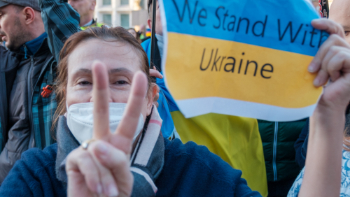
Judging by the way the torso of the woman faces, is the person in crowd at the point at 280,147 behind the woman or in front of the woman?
behind

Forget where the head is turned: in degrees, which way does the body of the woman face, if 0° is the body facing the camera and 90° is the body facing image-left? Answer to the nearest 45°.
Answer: approximately 0°

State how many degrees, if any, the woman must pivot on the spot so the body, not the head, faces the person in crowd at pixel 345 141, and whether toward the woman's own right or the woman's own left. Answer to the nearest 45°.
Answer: approximately 135° to the woman's own left

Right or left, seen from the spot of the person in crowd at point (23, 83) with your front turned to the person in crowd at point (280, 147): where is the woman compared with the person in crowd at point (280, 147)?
right

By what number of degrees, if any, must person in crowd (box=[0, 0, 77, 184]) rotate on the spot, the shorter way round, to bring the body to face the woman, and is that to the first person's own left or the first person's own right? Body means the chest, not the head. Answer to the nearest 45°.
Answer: approximately 45° to the first person's own left

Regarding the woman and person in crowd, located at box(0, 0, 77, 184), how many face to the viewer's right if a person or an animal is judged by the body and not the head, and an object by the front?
0
